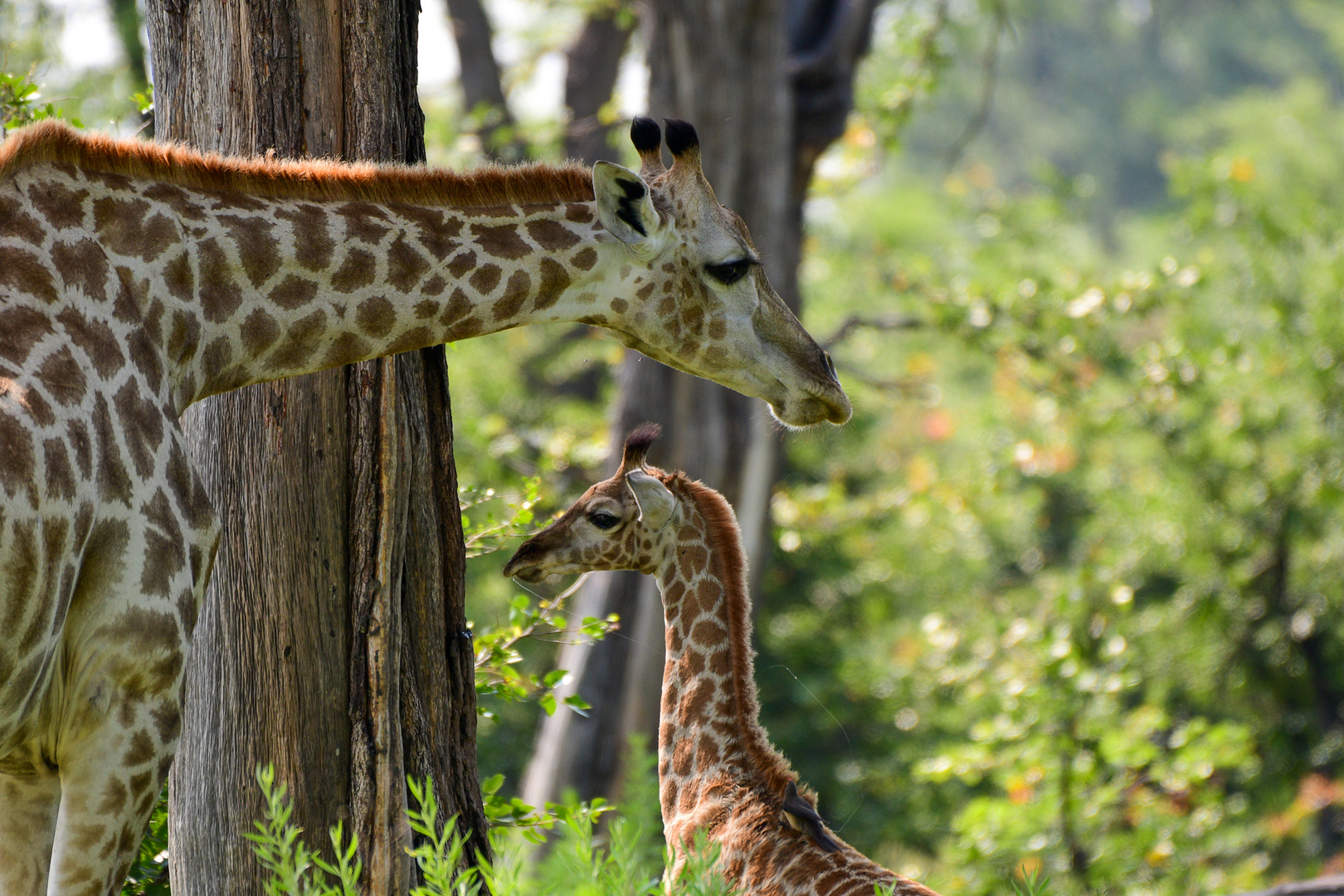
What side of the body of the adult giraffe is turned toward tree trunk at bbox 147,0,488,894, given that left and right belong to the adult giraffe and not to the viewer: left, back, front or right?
left

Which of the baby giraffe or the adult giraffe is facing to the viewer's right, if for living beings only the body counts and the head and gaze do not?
the adult giraffe

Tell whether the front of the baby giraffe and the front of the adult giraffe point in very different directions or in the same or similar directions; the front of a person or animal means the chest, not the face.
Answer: very different directions

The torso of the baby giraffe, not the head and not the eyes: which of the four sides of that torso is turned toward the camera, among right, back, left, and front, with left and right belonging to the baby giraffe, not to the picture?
left

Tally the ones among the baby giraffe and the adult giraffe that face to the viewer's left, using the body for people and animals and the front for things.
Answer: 1

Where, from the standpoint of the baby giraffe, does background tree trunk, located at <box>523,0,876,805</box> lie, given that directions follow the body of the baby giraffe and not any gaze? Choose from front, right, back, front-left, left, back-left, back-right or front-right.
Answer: right

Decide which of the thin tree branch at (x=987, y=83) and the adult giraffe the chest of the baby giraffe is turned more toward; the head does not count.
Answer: the adult giraffe

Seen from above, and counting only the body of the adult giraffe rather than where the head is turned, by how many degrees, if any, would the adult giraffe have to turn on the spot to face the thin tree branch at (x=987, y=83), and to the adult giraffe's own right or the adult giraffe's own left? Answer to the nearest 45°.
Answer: approximately 45° to the adult giraffe's own left

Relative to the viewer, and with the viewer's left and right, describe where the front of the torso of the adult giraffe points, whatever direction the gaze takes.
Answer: facing to the right of the viewer

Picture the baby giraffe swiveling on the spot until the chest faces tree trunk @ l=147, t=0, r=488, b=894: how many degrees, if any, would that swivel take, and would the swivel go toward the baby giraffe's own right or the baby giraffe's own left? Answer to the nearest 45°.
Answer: approximately 45° to the baby giraffe's own left

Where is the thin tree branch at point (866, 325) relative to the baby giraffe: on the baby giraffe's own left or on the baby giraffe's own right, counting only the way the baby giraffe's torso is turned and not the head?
on the baby giraffe's own right
